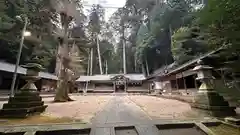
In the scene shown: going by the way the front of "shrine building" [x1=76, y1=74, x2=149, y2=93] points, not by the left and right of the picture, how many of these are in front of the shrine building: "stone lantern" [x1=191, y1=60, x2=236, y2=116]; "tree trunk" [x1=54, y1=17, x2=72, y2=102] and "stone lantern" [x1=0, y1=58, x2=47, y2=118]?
3

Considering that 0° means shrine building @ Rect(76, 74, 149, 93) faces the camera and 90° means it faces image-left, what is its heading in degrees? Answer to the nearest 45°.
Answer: approximately 0°

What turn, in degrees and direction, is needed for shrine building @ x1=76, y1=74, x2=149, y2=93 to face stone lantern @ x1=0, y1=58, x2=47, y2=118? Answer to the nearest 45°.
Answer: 0° — it already faces it

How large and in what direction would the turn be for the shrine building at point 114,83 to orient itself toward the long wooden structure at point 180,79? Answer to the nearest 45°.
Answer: approximately 45° to its left

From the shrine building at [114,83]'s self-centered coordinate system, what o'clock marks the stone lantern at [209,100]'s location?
The stone lantern is roughly at 12 o'clock from the shrine building.

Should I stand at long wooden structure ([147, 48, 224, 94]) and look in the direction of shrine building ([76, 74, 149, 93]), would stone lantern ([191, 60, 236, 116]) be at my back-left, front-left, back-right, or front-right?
back-left
